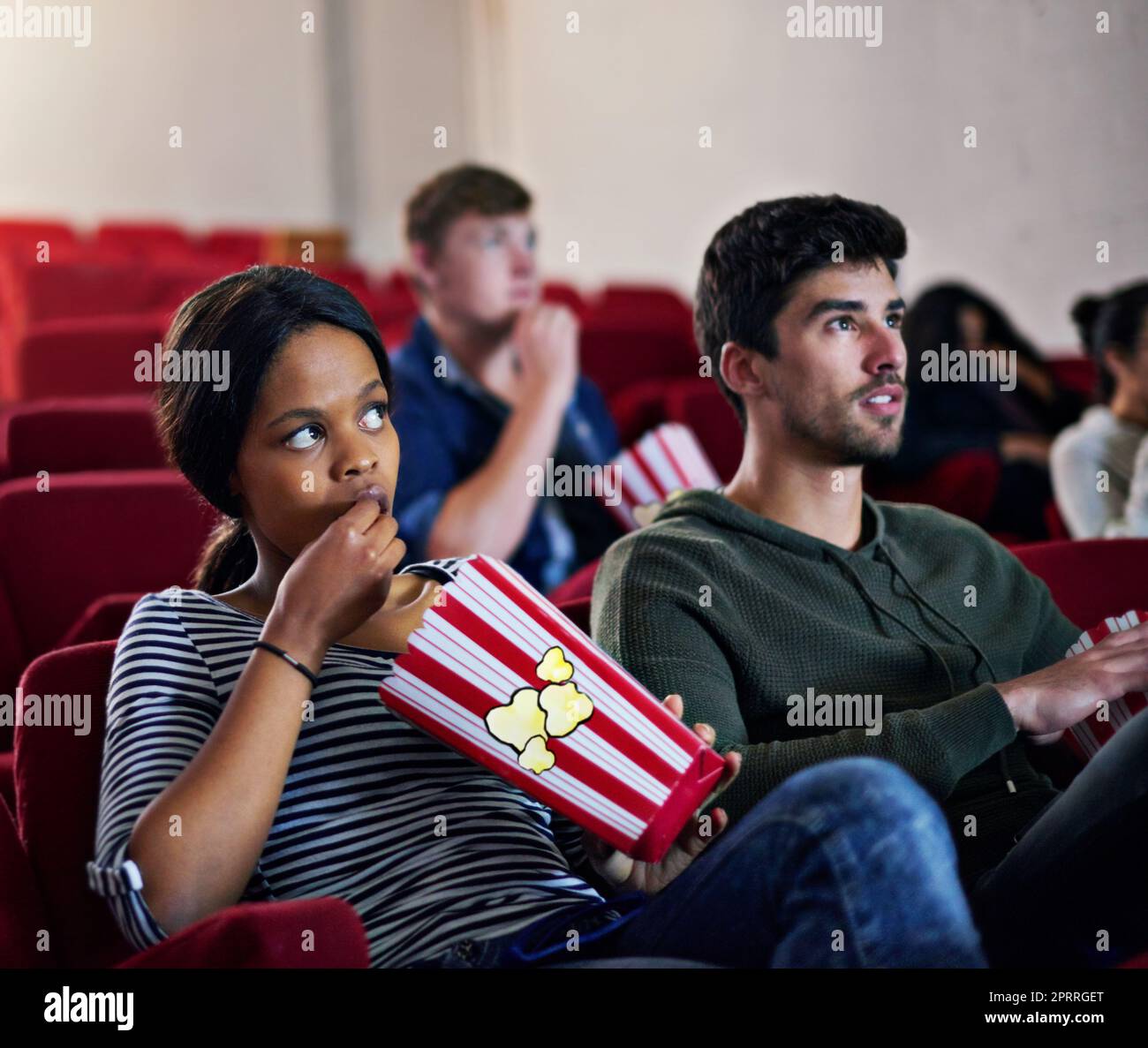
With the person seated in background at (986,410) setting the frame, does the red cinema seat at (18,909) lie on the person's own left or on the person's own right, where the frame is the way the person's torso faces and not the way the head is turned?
on the person's own right

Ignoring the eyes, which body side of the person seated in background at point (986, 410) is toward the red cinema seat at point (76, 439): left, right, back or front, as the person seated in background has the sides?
right

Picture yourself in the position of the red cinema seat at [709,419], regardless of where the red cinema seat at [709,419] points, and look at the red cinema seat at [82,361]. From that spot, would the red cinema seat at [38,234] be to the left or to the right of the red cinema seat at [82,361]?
right

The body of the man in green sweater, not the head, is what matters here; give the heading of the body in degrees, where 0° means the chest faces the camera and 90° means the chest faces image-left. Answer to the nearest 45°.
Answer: approximately 315°

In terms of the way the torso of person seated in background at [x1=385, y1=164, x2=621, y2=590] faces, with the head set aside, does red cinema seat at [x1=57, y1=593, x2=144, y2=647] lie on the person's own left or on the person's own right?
on the person's own right

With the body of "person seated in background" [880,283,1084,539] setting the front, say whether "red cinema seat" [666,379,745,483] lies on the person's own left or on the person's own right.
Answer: on the person's own right
